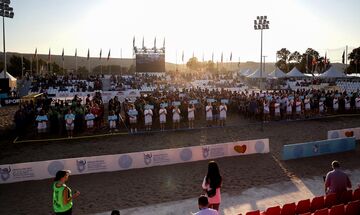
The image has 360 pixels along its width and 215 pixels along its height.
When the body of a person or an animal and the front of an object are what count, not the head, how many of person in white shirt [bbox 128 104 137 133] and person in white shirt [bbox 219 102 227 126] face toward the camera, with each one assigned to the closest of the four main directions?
2

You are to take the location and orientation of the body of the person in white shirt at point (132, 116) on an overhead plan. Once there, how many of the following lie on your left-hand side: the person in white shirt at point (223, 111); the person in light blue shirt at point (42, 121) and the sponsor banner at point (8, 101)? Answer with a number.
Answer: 1

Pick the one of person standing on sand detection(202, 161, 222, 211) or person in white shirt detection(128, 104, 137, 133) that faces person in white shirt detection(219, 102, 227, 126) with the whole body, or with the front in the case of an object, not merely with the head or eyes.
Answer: the person standing on sand

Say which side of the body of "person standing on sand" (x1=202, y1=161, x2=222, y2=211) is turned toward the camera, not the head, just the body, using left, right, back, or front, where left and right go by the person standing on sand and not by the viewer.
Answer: back

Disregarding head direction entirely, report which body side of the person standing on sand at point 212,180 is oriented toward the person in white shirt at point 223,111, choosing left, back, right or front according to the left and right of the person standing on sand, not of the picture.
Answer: front

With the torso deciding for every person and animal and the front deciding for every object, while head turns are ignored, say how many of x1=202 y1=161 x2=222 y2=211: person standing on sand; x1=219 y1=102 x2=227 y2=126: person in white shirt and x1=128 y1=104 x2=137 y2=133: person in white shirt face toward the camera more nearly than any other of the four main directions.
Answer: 2

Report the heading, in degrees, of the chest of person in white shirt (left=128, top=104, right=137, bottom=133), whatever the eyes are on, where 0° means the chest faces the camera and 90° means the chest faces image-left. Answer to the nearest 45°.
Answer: approximately 0°

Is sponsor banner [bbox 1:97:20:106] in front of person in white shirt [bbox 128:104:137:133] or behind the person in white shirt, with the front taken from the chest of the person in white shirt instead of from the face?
behind

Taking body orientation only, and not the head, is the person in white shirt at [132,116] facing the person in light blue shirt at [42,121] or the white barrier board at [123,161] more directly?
the white barrier board

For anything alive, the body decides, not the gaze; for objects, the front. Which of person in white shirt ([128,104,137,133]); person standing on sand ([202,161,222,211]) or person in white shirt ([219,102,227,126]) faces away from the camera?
the person standing on sand

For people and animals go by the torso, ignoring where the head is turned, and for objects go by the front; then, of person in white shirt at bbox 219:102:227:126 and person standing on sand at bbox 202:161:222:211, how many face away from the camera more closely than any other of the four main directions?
1

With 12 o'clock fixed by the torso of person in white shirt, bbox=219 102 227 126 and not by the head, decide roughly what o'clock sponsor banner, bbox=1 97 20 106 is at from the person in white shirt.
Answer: The sponsor banner is roughly at 4 o'clock from the person in white shirt.

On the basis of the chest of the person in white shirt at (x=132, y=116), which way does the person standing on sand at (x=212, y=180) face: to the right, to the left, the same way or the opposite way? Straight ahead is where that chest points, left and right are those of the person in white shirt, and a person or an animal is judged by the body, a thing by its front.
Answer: the opposite way

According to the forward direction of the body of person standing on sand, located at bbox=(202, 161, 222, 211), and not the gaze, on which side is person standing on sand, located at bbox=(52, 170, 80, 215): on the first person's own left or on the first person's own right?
on the first person's own left

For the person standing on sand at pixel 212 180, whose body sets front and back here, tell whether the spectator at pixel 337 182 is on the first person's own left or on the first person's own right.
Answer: on the first person's own right
